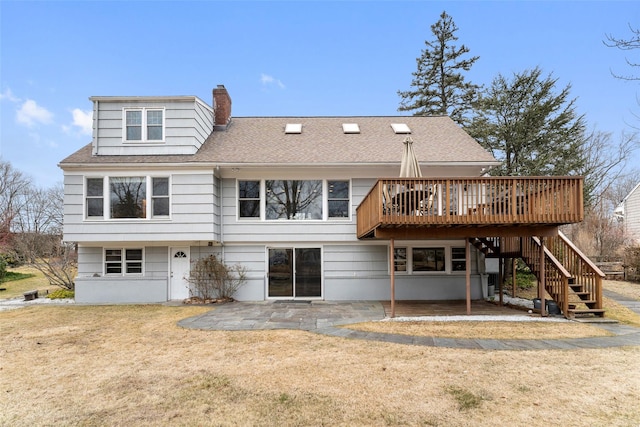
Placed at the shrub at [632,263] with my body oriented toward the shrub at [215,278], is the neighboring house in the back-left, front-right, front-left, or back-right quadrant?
back-right

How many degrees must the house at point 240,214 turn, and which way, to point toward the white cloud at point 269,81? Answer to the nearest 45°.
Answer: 0° — it already faces it

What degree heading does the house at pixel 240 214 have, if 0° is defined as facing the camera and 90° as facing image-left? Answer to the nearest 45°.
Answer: approximately 180°
